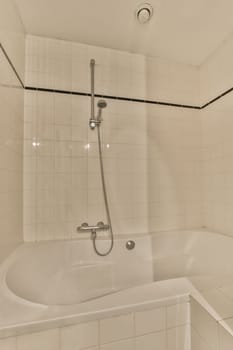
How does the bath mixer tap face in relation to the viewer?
toward the camera
